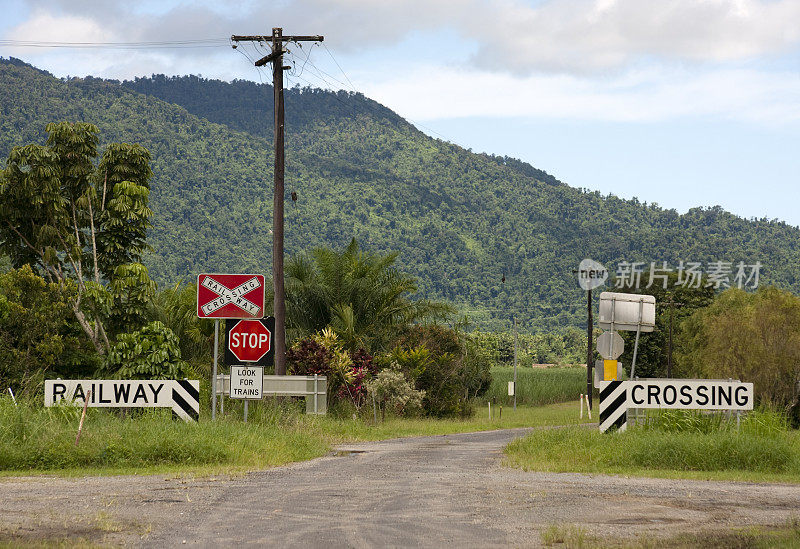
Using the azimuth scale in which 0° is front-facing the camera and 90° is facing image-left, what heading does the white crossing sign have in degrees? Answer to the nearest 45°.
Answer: approximately 0°

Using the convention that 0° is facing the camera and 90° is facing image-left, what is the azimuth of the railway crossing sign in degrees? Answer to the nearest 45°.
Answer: approximately 0°

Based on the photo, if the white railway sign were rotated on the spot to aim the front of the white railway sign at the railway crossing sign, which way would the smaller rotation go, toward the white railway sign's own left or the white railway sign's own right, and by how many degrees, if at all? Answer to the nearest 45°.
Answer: approximately 135° to the white railway sign's own left

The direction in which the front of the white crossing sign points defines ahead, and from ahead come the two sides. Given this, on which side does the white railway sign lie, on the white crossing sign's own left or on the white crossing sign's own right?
on the white crossing sign's own right

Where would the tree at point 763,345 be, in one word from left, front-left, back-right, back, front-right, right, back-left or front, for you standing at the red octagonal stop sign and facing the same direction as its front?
back-left

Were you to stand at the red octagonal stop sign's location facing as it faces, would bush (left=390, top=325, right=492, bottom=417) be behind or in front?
behind

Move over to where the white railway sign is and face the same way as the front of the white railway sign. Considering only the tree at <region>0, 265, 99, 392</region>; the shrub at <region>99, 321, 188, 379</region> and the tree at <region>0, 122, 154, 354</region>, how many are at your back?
3

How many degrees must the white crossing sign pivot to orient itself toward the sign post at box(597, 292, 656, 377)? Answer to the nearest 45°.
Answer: approximately 135° to its right

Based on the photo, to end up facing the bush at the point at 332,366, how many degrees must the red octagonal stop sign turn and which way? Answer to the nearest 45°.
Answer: approximately 180°

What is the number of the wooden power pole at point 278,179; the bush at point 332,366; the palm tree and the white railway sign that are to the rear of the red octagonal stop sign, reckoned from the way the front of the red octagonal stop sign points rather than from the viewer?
3
